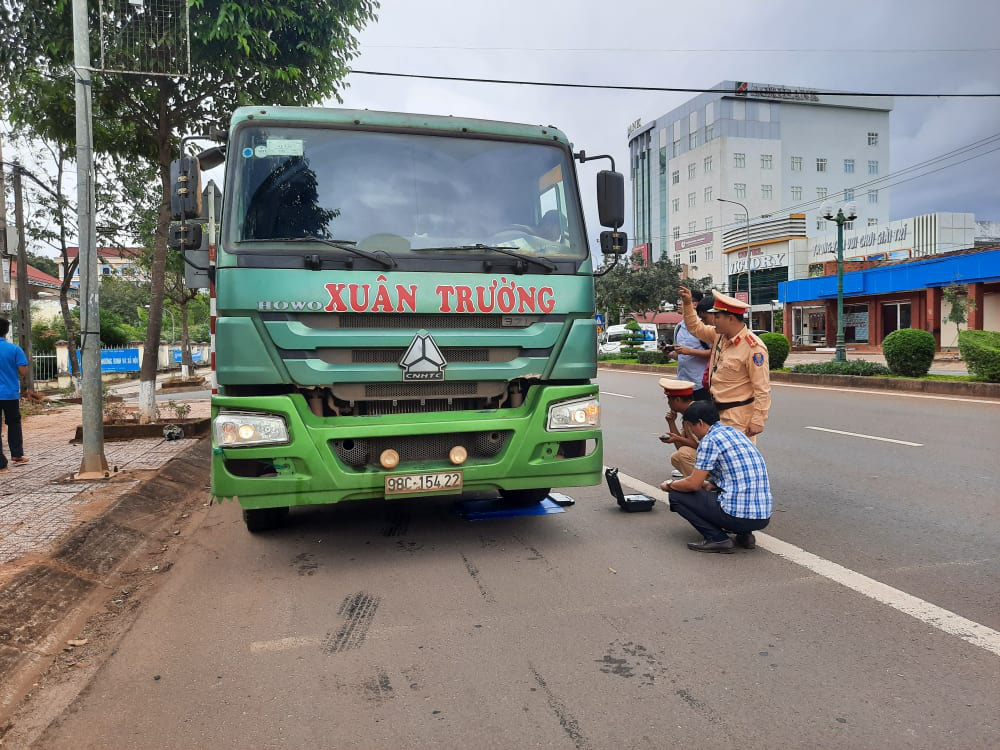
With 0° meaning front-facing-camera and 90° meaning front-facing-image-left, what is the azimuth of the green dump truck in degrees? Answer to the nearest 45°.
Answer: approximately 0°

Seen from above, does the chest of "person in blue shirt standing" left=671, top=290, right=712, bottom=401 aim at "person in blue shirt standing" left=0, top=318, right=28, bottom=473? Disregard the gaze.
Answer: yes

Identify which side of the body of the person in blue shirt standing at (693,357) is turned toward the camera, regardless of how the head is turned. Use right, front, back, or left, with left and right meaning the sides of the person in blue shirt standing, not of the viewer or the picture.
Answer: left

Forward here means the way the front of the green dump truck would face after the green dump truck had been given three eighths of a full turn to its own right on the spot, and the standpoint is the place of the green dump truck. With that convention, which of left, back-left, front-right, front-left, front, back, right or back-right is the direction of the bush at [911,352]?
right

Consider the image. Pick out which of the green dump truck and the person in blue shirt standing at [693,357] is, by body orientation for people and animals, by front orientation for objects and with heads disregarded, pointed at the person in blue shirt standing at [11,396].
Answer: the person in blue shirt standing at [693,357]

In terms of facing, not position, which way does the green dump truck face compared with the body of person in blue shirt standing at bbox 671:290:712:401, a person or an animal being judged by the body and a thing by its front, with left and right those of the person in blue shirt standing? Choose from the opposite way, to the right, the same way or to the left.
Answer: to the left

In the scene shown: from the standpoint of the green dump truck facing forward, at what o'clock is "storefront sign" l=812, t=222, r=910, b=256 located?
The storefront sign is roughly at 7 o'clock from the green dump truck.

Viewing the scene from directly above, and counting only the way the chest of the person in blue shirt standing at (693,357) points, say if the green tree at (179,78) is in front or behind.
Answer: in front

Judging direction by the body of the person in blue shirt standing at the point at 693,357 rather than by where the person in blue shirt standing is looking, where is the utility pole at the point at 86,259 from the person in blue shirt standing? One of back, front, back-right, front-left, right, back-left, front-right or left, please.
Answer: front

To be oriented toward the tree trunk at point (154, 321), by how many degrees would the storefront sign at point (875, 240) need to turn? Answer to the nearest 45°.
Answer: approximately 45° to its left

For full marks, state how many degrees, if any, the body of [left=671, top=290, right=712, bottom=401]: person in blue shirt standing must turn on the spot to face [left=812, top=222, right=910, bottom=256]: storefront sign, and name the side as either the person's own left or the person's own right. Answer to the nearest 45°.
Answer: approximately 90° to the person's own right

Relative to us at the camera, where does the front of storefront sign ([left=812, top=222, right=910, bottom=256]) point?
facing the viewer and to the left of the viewer

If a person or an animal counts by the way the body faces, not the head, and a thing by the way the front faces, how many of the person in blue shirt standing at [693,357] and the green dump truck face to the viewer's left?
1
